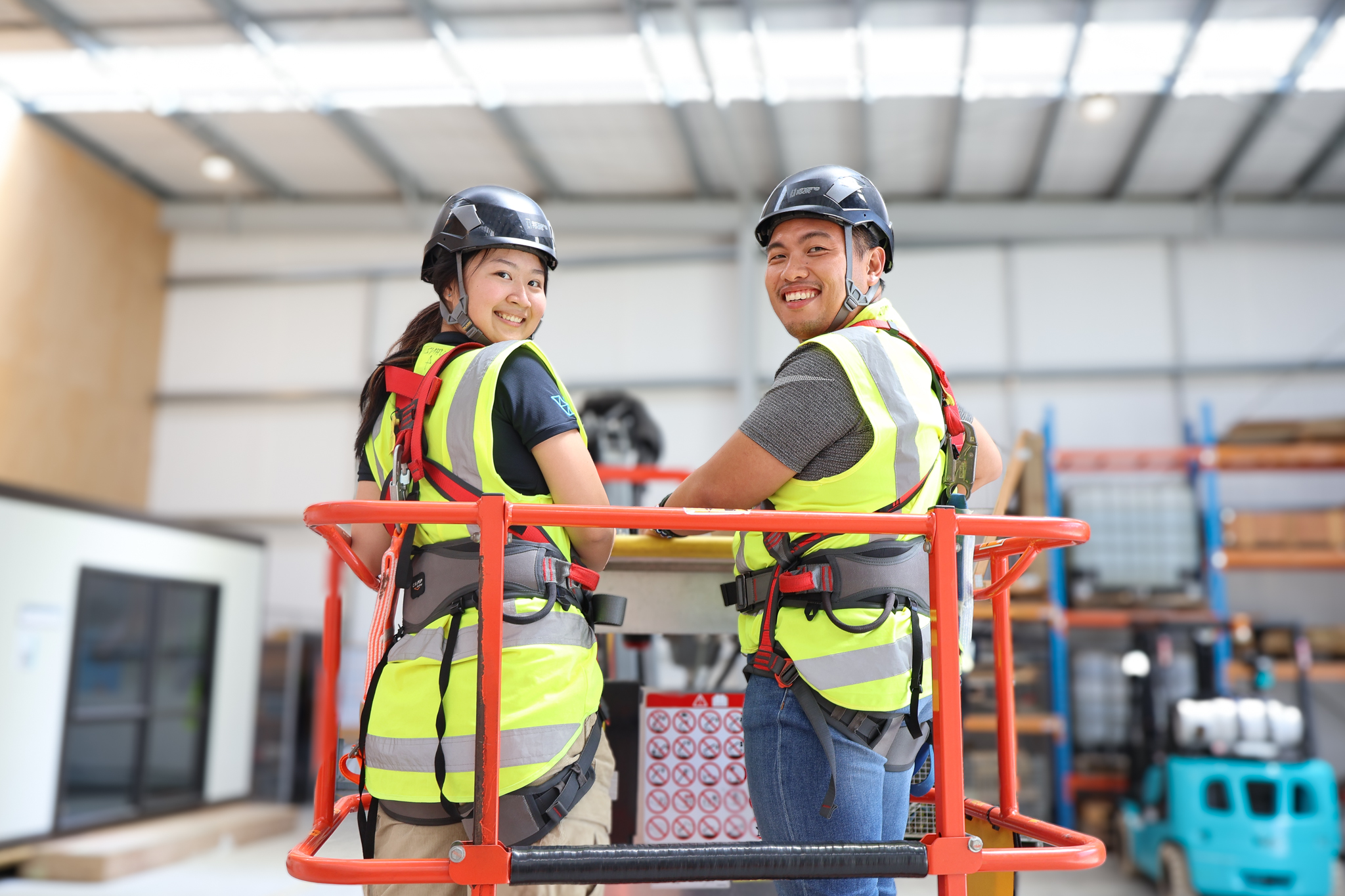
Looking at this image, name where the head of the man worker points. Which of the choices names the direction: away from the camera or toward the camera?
toward the camera

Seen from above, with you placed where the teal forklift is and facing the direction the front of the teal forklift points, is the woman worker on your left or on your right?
on your left

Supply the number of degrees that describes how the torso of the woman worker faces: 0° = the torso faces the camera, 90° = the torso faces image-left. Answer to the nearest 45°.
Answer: approximately 225°

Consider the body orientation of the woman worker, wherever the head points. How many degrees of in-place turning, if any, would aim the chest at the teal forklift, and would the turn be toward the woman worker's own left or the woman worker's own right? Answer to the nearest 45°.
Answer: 0° — they already face it

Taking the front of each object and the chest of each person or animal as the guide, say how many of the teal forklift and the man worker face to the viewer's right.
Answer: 0

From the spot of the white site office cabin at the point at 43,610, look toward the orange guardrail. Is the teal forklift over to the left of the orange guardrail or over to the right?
left

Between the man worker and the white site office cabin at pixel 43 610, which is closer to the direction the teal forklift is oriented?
the white site office cabin

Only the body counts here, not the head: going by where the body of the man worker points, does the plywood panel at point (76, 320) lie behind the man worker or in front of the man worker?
in front

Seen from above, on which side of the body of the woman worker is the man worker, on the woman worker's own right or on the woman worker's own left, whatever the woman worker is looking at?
on the woman worker's own right

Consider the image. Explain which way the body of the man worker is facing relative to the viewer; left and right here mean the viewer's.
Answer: facing away from the viewer and to the left of the viewer

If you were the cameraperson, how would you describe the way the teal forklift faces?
facing away from the viewer and to the left of the viewer

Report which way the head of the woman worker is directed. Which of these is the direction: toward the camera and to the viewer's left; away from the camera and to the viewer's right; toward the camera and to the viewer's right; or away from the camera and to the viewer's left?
toward the camera and to the viewer's right
